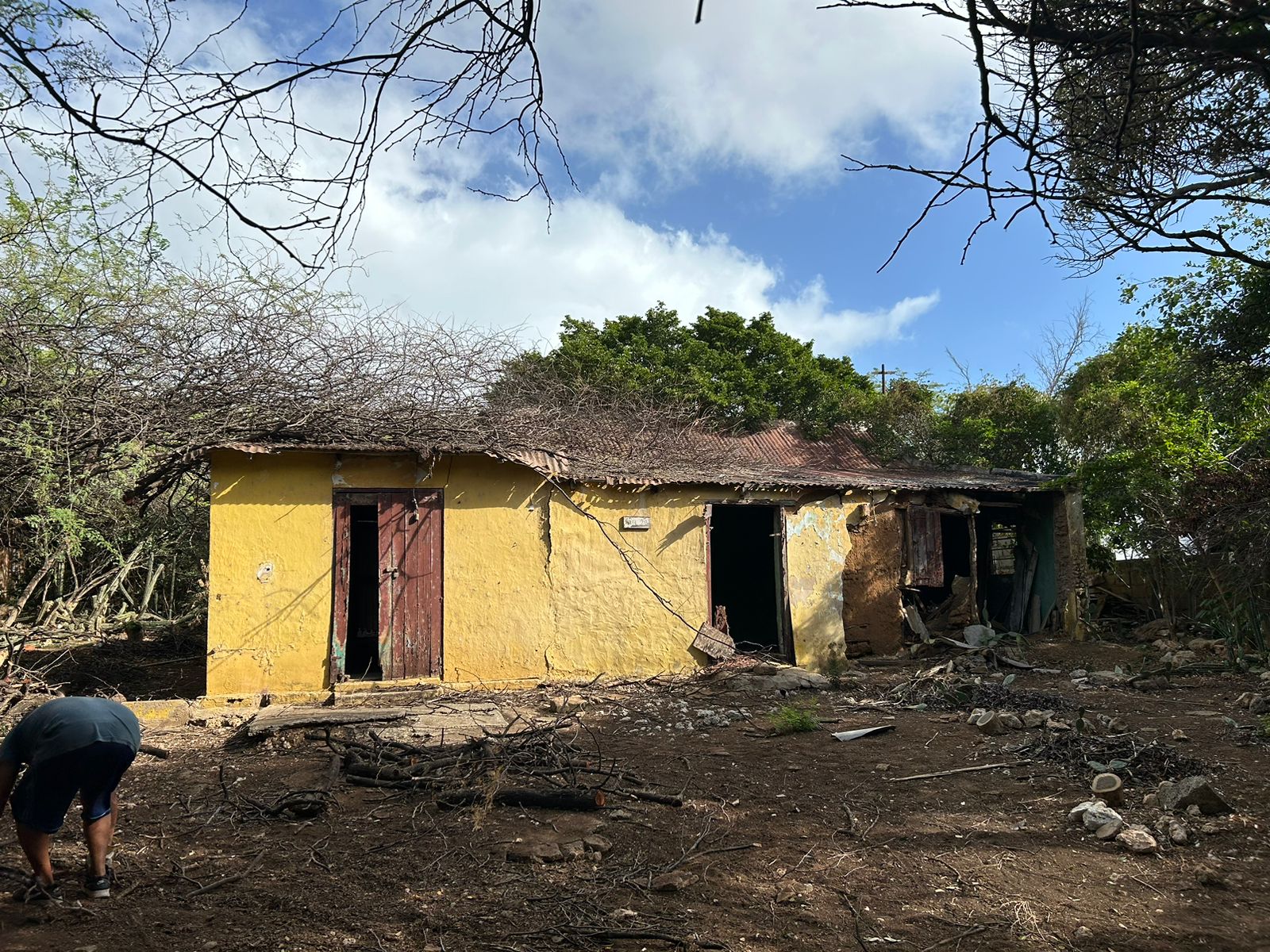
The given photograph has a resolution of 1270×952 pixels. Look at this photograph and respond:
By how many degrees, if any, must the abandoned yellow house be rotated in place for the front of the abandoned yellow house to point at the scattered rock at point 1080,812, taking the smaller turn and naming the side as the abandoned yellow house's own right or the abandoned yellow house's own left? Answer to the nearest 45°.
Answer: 0° — it already faces it

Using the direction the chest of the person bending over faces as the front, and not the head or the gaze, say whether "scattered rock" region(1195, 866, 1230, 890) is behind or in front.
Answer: behind

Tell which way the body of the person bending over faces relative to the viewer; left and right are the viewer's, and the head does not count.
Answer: facing away from the viewer and to the left of the viewer

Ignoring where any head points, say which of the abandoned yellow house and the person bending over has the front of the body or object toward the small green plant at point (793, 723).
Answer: the abandoned yellow house

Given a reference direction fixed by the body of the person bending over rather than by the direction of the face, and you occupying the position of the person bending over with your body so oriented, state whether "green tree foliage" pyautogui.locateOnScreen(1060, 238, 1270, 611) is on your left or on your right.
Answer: on your right

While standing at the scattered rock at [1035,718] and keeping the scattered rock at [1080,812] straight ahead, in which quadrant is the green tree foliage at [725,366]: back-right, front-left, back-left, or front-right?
back-right

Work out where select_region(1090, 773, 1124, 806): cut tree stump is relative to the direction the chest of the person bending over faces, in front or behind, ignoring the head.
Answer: behind
